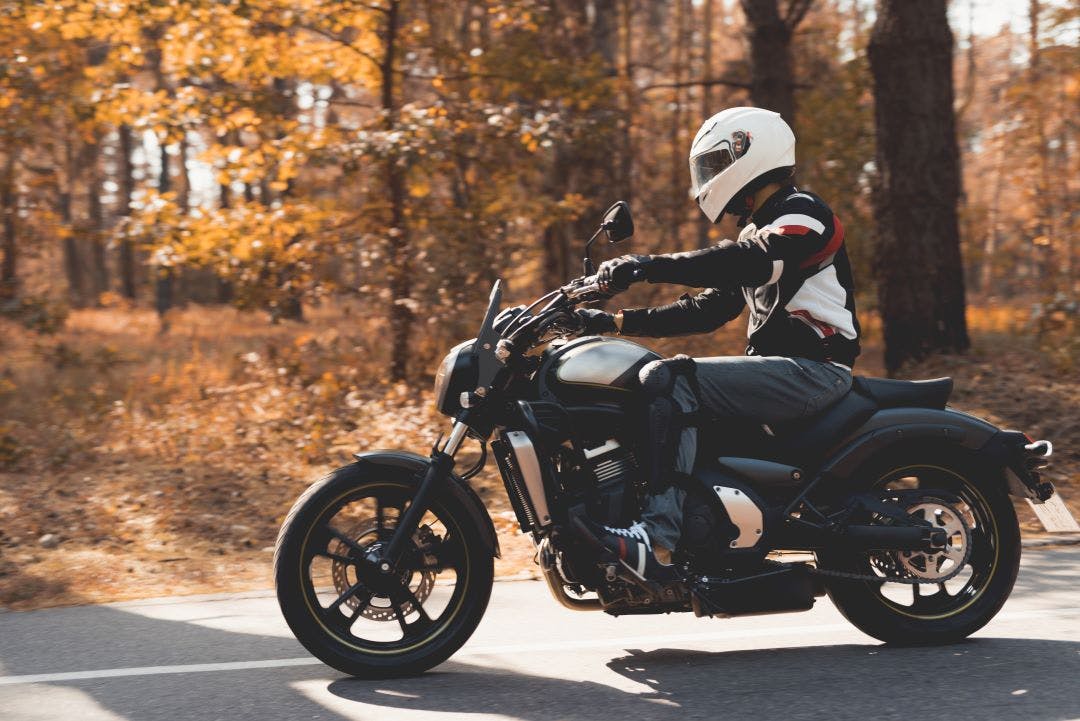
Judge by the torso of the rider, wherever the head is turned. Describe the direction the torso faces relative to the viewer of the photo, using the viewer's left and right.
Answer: facing to the left of the viewer

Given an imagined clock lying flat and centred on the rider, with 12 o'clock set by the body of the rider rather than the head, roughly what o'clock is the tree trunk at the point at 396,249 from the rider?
The tree trunk is roughly at 2 o'clock from the rider.

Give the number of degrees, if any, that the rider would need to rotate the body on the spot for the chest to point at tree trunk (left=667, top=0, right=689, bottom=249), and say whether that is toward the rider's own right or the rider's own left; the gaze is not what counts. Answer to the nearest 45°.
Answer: approximately 90° to the rider's own right

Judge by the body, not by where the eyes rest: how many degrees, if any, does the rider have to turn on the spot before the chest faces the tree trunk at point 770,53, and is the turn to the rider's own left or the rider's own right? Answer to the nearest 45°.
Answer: approximately 90° to the rider's own right

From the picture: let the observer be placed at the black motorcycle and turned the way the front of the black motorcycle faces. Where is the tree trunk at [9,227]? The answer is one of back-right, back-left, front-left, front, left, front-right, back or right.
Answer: front-right

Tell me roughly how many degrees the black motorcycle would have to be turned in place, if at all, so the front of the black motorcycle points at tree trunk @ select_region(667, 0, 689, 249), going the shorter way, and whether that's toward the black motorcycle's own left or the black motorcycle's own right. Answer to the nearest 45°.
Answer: approximately 90° to the black motorcycle's own right

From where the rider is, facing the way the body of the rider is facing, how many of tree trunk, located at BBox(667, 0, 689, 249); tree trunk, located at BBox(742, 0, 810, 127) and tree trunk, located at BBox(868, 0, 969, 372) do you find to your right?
3

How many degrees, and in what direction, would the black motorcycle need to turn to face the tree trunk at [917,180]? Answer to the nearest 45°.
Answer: approximately 90° to its right

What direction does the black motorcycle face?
to the viewer's left

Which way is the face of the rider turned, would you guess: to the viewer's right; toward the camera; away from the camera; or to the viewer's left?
to the viewer's left
